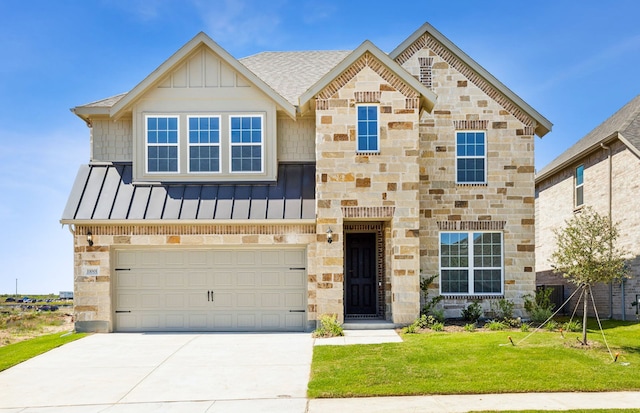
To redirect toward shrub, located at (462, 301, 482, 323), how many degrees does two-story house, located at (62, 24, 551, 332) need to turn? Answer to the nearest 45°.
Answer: approximately 90° to its left

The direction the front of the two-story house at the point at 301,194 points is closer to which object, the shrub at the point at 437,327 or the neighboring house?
the shrub

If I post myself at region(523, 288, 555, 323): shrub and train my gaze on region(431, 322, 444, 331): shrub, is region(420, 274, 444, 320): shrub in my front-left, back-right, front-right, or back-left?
front-right

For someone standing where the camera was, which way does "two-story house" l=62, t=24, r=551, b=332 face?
facing the viewer

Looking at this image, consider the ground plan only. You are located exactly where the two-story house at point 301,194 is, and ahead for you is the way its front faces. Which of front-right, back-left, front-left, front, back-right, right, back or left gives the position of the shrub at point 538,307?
left

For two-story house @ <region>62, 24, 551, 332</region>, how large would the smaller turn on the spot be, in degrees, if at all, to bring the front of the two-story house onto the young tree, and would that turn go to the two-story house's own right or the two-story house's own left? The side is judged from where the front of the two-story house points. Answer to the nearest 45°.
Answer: approximately 45° to the two-story house's own left

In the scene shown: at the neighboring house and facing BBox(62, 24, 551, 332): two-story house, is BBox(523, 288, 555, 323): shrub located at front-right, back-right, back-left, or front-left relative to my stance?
front-left
